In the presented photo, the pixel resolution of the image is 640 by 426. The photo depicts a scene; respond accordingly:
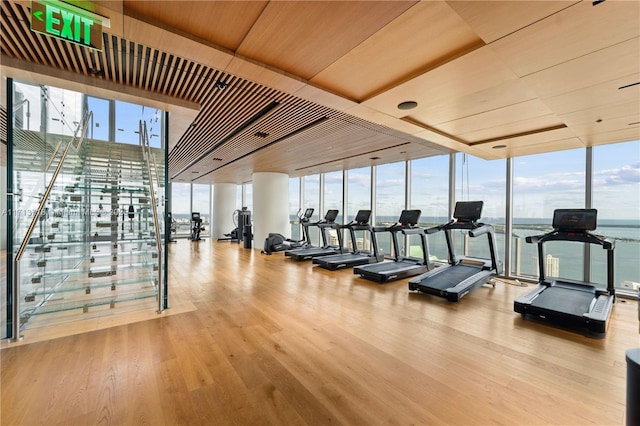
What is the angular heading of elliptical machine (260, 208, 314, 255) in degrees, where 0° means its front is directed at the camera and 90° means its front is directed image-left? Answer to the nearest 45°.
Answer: approximately 225°

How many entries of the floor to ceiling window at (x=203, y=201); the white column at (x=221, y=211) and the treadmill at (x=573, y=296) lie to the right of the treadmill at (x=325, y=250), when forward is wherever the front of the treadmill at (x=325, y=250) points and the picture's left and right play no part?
1

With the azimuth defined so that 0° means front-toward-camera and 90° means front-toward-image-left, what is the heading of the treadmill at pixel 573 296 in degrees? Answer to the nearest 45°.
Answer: approximately 225°

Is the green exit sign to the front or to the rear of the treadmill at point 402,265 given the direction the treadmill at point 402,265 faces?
to the rear

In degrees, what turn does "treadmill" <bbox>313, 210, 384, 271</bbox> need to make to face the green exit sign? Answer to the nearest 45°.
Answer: approximately 180°

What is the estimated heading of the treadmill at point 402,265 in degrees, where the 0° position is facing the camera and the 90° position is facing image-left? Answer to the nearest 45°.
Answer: approximately 225°

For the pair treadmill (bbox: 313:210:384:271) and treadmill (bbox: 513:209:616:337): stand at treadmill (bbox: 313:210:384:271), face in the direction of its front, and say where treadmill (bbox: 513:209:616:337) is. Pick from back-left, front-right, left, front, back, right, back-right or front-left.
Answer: right

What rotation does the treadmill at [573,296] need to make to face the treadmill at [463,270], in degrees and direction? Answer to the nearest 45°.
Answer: approximately 135° to its left

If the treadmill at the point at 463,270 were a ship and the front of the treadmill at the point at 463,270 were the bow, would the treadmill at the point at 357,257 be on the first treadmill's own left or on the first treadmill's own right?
on the first treadmill's own left

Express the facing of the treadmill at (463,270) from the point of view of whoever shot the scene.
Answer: facing away from the viewer and to the right of the viewer

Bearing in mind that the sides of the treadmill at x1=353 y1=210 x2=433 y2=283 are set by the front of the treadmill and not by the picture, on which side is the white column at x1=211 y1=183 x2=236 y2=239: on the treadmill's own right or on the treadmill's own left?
on the treadmill's own left
